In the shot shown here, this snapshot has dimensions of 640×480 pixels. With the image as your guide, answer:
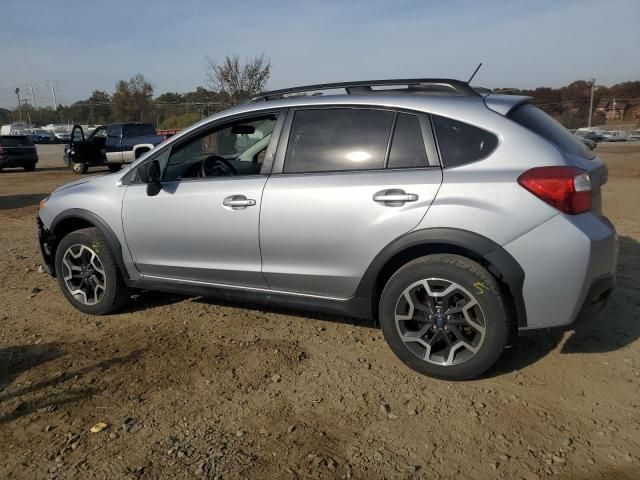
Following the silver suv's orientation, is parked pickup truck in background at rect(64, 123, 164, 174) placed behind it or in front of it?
in front

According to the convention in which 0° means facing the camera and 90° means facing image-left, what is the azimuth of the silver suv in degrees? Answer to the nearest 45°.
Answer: approximately 135°

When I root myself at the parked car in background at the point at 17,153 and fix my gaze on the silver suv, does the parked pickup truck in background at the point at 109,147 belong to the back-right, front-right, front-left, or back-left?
front-left

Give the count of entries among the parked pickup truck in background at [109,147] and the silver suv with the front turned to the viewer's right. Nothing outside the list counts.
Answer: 0

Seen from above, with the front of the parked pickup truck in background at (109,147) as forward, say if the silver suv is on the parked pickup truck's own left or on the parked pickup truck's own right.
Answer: on the parked pickup truck's own left

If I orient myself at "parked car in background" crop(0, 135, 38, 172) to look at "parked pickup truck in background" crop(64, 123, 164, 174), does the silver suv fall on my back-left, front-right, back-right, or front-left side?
front-right

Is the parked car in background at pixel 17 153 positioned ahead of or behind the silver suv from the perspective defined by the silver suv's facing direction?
ahead
